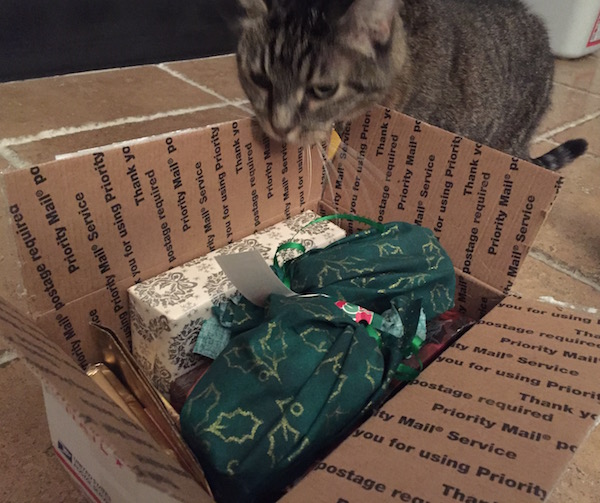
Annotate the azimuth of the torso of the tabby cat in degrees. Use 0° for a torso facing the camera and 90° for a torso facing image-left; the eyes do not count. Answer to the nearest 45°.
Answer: approximately 45°

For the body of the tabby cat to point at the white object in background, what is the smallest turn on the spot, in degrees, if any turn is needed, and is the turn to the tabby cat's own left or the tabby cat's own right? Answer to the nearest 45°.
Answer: approximately 135° to the tabby cat's own right
